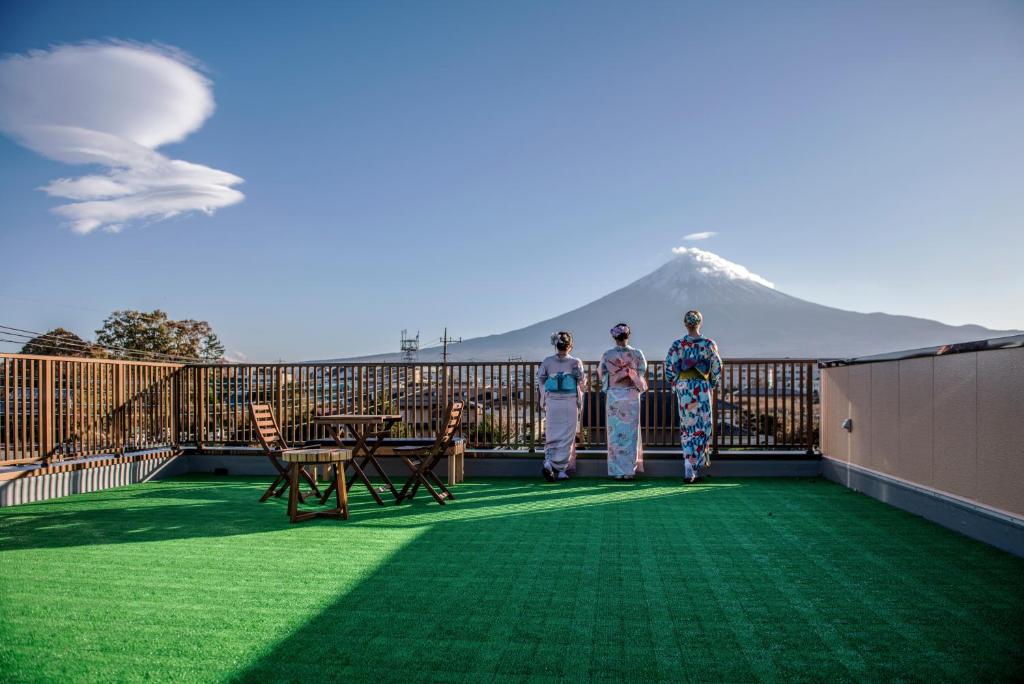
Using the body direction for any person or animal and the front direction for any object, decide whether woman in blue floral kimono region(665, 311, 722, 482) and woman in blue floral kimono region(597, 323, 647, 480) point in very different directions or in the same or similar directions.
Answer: same or similar directions

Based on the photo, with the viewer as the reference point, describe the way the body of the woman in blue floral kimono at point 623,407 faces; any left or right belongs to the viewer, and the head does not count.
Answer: facing away from the viewer

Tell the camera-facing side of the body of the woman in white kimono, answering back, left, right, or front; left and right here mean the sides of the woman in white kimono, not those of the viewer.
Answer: back

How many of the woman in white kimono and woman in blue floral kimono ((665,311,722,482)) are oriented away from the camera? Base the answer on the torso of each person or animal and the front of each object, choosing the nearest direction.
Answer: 2

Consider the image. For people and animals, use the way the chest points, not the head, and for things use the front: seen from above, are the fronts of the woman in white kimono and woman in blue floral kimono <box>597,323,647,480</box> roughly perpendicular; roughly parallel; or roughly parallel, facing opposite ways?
roughly parallel

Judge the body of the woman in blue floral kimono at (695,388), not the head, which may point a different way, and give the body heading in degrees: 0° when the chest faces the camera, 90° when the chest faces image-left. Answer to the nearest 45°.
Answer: approximately 180°

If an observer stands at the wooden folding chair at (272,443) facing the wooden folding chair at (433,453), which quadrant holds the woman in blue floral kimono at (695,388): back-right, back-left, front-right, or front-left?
front-left

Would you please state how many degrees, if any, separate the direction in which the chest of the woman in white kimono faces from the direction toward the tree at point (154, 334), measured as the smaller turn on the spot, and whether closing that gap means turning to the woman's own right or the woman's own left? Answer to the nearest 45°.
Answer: approximately 45° to the woman's own left

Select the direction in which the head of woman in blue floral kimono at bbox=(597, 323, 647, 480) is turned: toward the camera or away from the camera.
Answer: away from the camera
